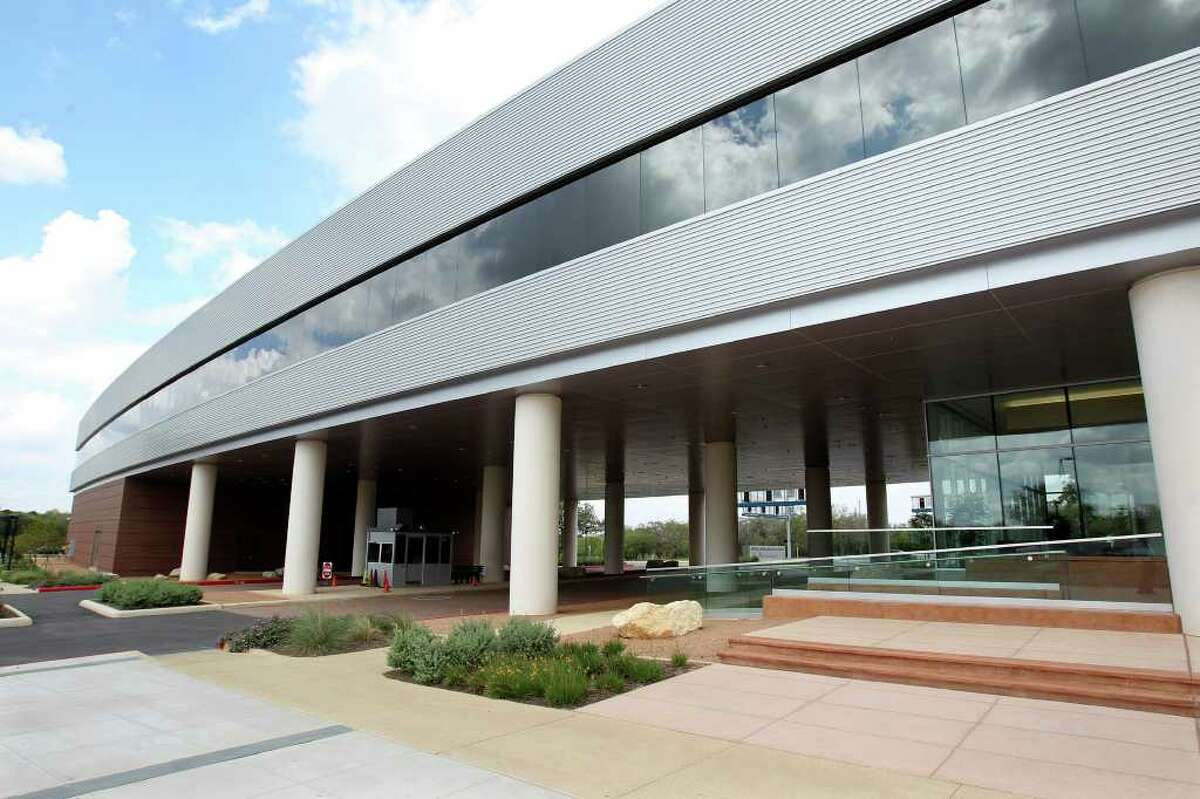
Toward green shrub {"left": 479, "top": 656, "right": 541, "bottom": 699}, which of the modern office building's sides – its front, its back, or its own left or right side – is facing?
front

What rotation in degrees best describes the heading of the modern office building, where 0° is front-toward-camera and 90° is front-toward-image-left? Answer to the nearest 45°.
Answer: approximately 45°

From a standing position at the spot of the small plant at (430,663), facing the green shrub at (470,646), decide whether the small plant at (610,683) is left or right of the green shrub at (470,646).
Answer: right

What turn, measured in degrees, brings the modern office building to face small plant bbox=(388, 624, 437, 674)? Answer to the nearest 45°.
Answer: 0° — it already faces it

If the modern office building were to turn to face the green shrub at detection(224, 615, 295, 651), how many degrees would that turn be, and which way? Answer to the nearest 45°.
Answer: approximately 45° to its right

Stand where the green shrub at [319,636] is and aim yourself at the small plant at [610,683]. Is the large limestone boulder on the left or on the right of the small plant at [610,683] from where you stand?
left
